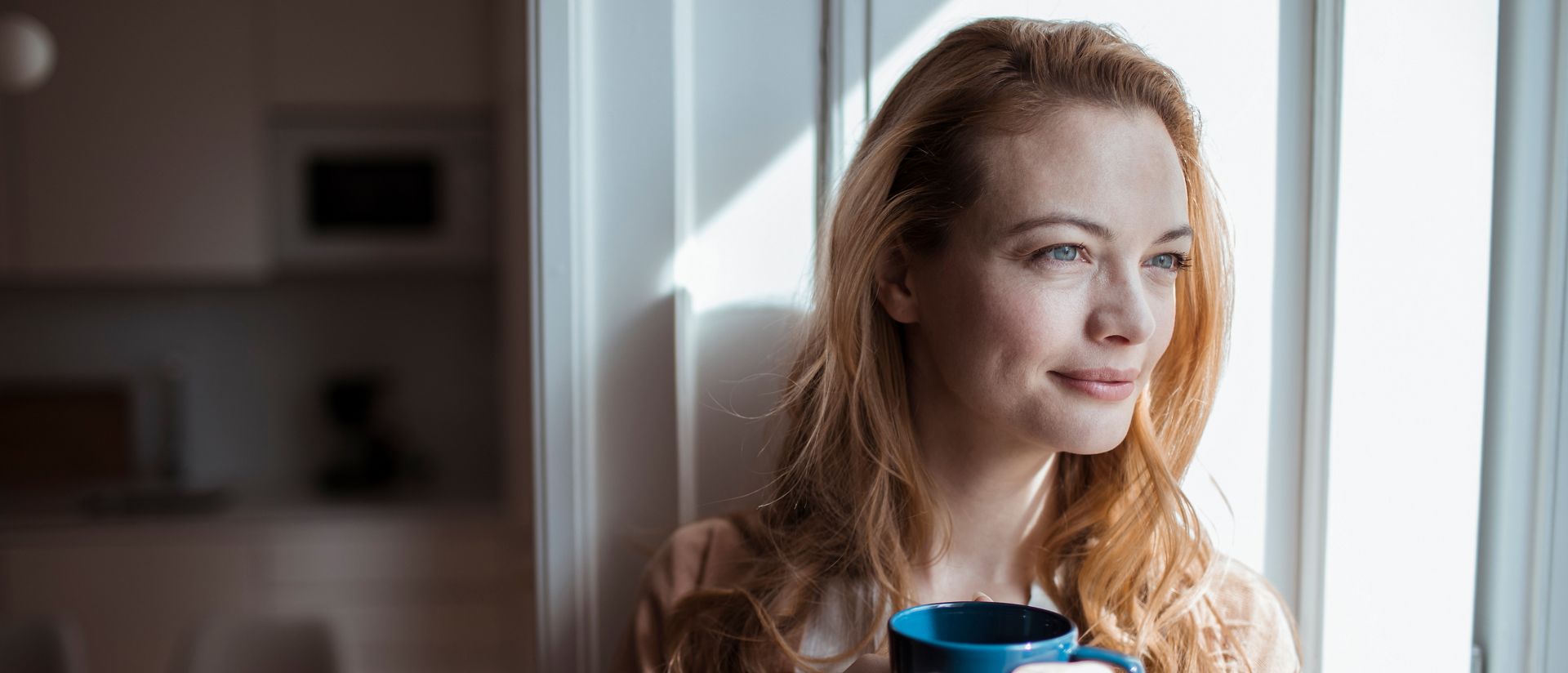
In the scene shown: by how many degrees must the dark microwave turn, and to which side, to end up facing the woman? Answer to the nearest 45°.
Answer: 0° — it already faces them

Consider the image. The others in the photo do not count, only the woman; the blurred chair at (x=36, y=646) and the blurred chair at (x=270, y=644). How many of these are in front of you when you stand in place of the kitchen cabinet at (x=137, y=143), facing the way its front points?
3

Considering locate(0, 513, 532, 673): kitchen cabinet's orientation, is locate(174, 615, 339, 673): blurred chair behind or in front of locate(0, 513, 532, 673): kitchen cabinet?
in front

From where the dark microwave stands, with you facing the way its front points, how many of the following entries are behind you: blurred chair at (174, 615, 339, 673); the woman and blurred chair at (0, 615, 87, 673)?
0

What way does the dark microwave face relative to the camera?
toward the camera

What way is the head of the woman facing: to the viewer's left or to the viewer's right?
to the viewer's right

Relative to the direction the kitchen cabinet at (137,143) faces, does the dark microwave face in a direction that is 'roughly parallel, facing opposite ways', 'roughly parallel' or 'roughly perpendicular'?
roughly parallel

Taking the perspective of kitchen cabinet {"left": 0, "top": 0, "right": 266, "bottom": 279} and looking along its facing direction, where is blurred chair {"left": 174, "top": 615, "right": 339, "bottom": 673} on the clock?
The blurred chair is roughly at 12 o'clock from the kitchen cabinet.

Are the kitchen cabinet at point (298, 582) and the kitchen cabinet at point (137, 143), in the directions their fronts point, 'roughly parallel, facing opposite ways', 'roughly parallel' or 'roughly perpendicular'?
roughly parallel

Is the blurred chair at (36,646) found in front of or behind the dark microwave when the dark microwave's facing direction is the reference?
in front

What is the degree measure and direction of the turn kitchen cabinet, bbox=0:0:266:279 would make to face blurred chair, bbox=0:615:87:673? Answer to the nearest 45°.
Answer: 0° — it already faces it

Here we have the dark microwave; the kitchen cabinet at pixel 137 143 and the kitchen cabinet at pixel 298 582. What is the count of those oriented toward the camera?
3

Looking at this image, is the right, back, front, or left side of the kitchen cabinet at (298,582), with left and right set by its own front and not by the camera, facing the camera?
front
